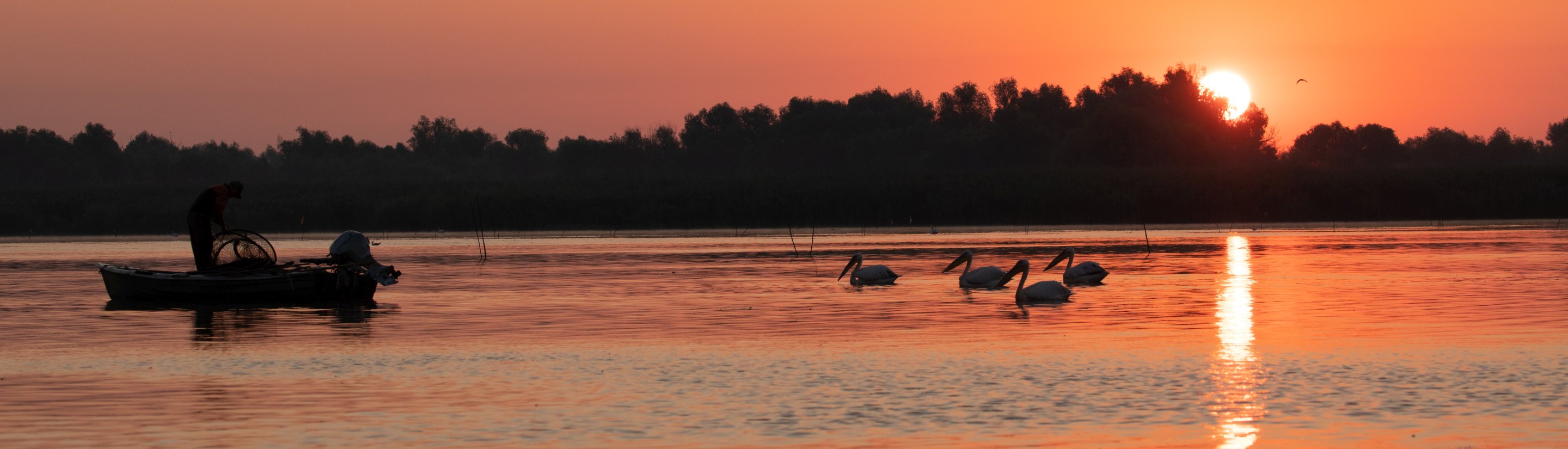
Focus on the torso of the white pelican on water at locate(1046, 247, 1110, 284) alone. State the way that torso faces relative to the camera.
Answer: to the viewer's left

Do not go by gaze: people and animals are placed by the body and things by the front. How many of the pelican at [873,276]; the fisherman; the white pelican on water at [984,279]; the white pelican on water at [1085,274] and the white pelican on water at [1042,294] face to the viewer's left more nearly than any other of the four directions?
4

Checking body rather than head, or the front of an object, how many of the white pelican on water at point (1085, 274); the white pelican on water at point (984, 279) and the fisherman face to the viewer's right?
1

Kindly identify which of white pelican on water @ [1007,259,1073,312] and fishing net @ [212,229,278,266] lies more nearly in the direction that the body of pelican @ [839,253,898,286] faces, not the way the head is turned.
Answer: the fishing net

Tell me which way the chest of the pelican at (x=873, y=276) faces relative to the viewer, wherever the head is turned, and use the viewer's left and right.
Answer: facing to the left of the viewer

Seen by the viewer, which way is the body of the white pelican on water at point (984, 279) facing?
to the viewer's left

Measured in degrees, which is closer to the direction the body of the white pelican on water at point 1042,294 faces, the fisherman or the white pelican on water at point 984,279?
the fisherman

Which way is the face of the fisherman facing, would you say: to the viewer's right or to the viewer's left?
to the viewer's right

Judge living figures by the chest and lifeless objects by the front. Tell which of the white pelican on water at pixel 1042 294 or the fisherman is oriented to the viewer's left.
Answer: the white pelican on water

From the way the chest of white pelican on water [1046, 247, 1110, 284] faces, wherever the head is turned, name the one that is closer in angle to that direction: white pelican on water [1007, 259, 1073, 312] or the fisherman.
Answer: the fisherman

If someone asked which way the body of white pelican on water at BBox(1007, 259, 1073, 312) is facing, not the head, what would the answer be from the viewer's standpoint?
to the viewer's left

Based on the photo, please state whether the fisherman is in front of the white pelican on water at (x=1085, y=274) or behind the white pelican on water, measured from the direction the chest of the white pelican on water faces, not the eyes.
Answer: in front

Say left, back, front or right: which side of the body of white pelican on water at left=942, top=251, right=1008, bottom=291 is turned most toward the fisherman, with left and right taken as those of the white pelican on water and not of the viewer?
front

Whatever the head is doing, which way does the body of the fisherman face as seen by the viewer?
to the viewer's right
